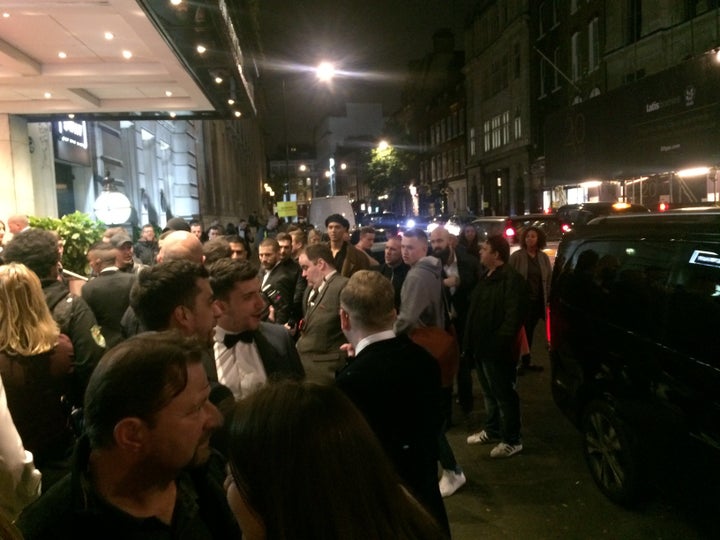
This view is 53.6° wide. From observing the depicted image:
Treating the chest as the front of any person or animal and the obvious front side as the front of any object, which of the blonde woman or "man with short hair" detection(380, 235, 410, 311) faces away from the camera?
the blonde woman

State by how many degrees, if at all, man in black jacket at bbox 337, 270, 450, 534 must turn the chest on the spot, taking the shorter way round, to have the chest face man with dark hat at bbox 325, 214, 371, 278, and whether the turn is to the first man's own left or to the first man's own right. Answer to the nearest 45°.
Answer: approximately 45° to the first man's own right

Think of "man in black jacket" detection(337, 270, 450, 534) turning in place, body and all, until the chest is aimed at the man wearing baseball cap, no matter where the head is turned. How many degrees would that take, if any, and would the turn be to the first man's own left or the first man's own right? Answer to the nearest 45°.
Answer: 0° — they already face them

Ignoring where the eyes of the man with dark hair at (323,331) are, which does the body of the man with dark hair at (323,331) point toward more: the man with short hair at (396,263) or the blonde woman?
the blonde woman

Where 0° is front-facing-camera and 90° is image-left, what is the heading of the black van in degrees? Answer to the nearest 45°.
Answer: approximately 315°

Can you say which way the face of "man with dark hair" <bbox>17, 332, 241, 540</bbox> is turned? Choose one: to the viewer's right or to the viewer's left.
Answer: to the viewer's right

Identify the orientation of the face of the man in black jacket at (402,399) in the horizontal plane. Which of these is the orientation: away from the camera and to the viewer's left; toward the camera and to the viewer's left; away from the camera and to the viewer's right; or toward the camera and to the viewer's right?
away from the camera and to the viewer's left

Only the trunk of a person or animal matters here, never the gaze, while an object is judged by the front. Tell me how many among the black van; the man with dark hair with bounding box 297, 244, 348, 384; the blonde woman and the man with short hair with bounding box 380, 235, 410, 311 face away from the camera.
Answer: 1

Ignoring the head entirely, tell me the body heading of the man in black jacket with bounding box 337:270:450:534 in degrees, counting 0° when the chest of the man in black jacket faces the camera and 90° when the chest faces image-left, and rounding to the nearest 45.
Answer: approximately 135°

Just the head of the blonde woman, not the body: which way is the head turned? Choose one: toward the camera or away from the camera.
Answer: away from the camera

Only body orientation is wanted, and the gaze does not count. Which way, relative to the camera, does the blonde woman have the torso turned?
away from the camera

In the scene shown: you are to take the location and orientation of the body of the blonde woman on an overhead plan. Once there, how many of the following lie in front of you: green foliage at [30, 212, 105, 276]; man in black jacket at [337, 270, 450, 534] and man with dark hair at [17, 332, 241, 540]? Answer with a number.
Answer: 1

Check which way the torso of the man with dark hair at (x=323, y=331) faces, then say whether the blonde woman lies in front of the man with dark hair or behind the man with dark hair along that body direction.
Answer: in front

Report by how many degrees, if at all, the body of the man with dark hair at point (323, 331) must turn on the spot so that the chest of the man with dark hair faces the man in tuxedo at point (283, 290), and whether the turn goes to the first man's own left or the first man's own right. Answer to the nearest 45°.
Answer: approximately 135° to the first man's own right

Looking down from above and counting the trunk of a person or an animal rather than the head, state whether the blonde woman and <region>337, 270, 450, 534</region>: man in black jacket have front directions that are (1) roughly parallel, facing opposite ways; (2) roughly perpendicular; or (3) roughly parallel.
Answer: roughly parallel
